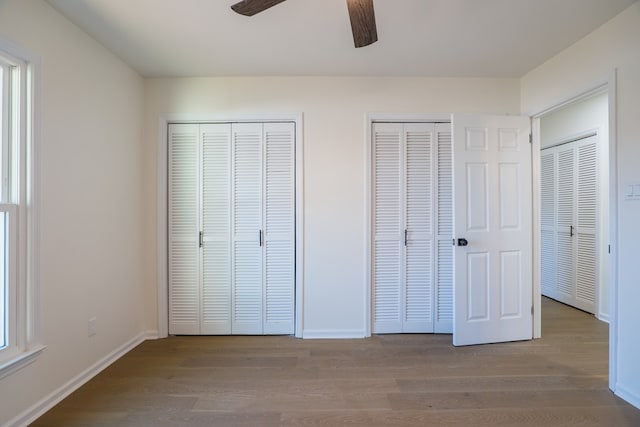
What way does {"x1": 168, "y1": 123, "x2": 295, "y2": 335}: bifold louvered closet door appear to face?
toward the camera

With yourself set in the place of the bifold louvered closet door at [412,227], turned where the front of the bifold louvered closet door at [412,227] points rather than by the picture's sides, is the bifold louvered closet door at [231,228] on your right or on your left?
on your right

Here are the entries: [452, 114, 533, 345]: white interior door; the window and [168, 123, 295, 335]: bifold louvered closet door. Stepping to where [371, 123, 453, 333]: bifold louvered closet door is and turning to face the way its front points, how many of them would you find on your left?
1

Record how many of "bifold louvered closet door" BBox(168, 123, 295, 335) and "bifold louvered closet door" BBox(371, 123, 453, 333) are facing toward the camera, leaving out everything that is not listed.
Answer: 2

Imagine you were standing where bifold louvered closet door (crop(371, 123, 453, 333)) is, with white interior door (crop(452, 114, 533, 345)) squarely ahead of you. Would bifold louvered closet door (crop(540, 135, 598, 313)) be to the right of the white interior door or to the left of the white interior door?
left

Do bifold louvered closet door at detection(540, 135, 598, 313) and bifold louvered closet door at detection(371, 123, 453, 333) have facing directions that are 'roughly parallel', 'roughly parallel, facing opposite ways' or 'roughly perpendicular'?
roughly perpendicular

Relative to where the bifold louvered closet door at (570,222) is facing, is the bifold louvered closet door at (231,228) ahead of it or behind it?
ahead

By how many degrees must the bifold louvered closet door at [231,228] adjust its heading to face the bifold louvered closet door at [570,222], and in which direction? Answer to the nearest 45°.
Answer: approximately 90° to its left

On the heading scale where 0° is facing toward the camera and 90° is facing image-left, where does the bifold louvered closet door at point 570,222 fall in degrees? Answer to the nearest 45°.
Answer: approximately 45°

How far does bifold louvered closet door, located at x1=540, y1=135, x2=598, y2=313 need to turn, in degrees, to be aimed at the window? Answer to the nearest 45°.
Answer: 0° — it already faces it

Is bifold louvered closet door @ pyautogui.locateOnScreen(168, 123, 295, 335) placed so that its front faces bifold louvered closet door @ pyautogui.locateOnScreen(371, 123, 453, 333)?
no

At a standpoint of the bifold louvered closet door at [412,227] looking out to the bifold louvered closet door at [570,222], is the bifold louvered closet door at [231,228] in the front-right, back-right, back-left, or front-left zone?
back-left

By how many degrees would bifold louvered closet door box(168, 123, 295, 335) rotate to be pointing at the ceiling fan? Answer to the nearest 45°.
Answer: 0° — it already faces it

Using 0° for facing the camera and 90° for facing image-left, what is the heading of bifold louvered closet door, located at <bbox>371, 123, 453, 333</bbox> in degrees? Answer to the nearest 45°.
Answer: approximately 0°

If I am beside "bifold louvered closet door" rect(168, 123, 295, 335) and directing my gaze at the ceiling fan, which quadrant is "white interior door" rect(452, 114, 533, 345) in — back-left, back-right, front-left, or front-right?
front-left

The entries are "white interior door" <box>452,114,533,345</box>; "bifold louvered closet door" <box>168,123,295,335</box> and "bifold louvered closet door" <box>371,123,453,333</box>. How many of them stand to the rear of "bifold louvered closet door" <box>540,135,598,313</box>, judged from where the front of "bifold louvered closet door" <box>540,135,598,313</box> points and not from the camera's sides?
0

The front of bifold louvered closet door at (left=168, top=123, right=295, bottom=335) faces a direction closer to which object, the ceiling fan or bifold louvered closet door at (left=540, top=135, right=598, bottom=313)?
the ceiling fan

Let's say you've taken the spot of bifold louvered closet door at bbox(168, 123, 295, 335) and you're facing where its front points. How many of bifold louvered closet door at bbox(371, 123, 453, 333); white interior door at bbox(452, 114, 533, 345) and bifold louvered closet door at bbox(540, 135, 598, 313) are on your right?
0
